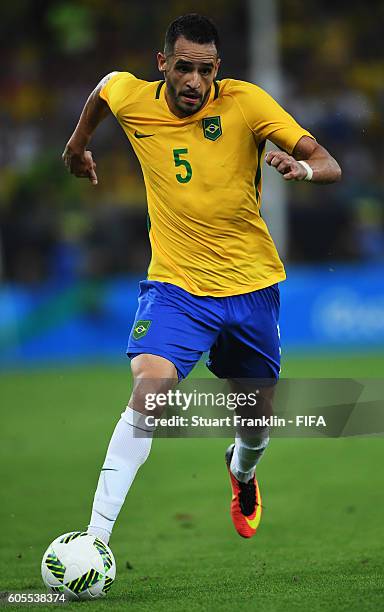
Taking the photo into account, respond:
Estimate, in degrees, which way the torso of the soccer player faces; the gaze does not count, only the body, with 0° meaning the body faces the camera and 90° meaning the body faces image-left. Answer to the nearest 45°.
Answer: approximately 0°
